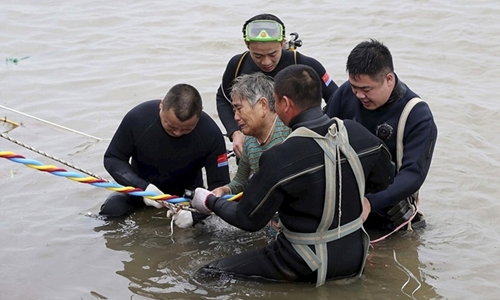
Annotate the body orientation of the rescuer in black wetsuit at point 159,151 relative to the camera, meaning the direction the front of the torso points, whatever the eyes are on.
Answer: toward the camera

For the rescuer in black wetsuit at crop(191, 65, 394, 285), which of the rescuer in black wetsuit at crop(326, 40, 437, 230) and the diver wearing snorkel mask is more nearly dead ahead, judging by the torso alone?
the diver wearing snorkel mask

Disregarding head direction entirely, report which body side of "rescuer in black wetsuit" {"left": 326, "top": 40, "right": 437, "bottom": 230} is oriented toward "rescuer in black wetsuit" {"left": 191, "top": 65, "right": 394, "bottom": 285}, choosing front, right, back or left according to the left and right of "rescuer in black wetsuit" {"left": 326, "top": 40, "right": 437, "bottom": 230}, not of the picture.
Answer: front

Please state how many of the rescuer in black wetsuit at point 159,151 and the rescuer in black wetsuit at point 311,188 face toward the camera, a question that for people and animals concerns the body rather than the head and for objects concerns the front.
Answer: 1

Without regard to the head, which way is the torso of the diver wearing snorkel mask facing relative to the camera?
toward the camera

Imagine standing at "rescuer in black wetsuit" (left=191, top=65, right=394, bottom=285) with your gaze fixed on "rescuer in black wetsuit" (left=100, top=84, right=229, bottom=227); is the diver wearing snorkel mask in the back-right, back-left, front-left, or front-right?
front-right

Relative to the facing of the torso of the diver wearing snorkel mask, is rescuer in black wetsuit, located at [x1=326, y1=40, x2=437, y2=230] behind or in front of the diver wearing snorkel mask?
in front

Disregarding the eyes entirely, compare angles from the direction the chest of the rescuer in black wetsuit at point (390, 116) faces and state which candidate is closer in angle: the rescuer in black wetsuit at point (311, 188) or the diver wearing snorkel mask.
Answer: the rescuer in black wetsuit

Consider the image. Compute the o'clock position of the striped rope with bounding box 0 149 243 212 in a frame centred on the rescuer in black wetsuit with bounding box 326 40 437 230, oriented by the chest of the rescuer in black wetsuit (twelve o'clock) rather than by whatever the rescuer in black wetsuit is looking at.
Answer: The striped rope is roughly at 1 o'clock from the rescuer in black wetsuit.

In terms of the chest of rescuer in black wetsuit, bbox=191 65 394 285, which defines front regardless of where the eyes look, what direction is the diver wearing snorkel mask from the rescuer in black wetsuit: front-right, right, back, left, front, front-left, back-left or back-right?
front-right

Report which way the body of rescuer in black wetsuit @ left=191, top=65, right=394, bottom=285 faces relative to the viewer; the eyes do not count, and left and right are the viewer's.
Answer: facing away from the viewer and to the left of the viewer

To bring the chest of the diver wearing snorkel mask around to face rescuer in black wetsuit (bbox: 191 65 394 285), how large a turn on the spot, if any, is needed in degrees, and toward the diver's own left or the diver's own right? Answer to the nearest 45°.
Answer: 0° — they already face them

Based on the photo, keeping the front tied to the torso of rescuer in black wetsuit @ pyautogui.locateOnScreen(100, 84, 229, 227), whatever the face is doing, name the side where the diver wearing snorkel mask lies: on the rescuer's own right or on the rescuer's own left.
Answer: on the rescuer's own left

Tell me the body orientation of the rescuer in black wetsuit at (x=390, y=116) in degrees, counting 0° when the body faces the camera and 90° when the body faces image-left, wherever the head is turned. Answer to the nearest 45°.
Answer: approximately 45°

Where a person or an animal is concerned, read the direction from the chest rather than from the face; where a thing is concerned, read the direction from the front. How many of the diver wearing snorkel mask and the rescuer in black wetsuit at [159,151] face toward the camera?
2
